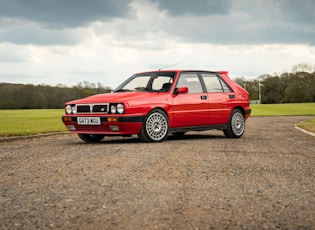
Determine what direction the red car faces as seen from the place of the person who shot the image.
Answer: facing the viewer and to the left of the viewer
